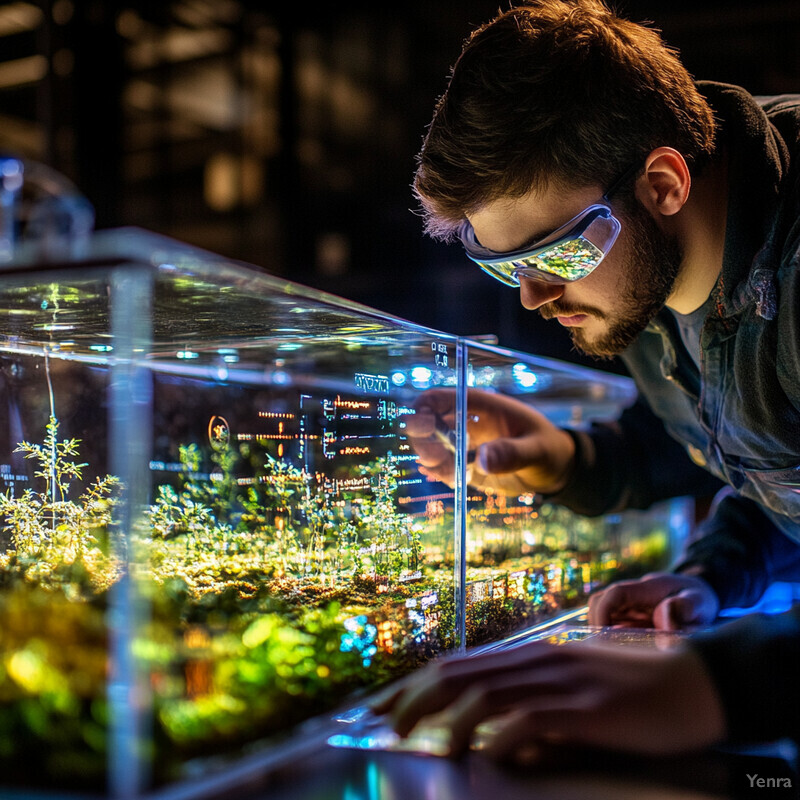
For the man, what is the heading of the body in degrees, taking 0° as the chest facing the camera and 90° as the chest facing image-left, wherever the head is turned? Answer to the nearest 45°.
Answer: approximately 45°
